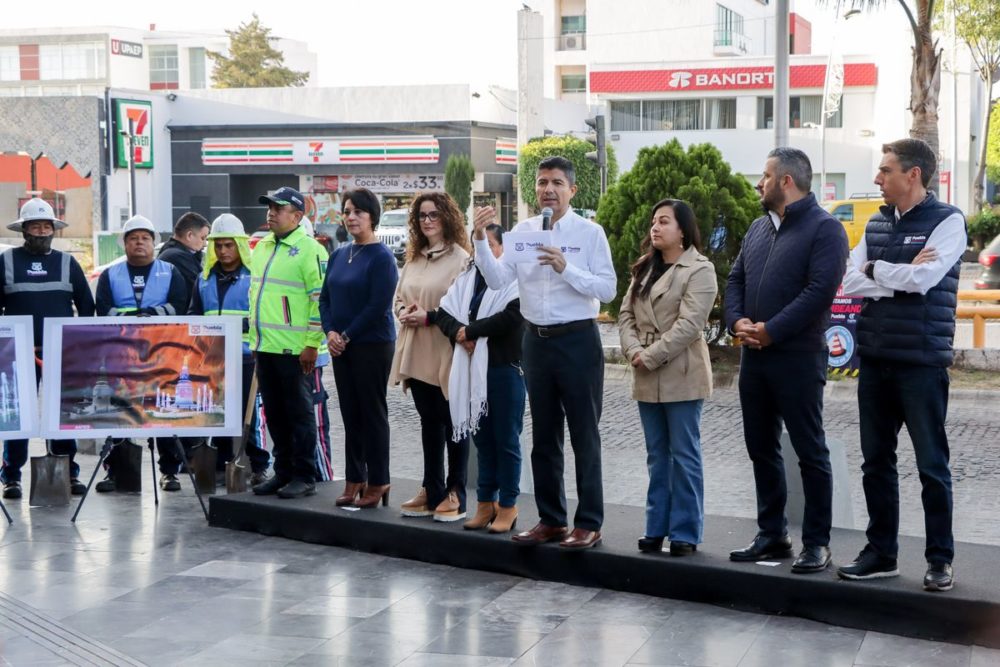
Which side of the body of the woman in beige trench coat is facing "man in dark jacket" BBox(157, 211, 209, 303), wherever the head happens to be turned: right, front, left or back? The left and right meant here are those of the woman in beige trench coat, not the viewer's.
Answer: right

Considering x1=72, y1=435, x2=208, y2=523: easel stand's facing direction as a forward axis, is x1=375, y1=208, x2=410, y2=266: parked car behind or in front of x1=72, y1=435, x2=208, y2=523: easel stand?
behind

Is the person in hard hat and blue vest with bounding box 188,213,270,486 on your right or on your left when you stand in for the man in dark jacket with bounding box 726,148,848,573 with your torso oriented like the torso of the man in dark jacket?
on your right

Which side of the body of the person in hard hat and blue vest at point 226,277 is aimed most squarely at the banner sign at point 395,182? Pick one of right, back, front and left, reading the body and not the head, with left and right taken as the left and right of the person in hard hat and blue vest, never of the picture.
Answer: back

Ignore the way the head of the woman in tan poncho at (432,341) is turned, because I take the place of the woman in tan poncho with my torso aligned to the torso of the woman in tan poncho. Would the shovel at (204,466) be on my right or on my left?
on my right

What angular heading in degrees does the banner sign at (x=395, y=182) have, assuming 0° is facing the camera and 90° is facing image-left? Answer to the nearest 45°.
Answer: approximately 0°

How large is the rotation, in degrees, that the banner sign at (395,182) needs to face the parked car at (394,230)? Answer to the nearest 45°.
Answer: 0° — it already faces it

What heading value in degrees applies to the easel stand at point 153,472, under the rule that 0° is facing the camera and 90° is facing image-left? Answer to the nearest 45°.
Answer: approximately 0°

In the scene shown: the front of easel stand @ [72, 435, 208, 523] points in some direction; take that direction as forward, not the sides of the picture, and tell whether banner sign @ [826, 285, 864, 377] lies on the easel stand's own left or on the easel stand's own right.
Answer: on the easel stand's own left
